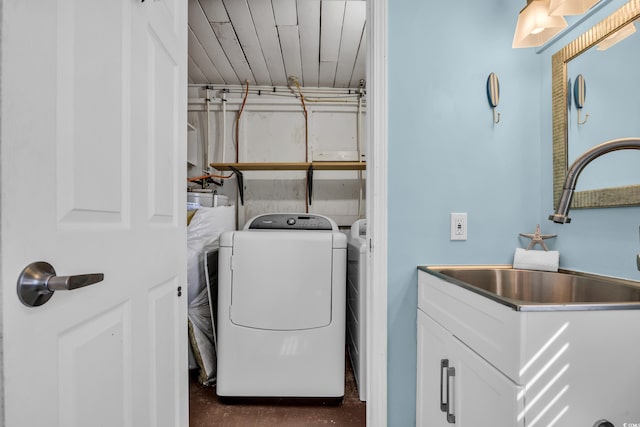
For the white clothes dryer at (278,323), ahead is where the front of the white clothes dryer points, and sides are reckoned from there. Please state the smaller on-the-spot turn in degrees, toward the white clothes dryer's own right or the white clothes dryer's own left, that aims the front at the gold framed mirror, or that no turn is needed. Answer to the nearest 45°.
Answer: approximately 45° to the white clothes dryer's own left

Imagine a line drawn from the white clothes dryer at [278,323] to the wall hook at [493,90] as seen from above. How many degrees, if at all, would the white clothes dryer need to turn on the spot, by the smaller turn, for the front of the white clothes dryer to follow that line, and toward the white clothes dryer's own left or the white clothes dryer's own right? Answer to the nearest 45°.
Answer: approximately 45° to the white clothes dryer's own left

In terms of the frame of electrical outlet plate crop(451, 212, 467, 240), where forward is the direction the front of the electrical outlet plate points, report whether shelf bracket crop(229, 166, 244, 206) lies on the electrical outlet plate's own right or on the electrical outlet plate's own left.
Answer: on the electrical outlet plate's own right

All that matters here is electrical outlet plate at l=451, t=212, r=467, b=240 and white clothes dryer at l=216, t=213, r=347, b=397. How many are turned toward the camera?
2

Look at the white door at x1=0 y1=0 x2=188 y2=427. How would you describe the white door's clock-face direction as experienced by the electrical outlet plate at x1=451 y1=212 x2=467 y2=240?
The white door is roughly at 1 o'clock from the electrical outlet plate.

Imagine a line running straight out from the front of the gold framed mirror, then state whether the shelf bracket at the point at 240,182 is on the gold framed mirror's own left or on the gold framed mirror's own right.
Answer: on the gold framed mirror's own right

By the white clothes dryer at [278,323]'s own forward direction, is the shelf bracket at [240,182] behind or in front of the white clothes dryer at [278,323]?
behind

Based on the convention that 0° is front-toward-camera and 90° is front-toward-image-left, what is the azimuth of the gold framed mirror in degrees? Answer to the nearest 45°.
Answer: approximately 45°
